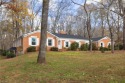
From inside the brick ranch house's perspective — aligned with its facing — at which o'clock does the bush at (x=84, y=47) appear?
The bush is roughly at 10 o'clock from the brick ranch house.

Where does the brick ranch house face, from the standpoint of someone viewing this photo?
facing the viewer and to the right of the viewer

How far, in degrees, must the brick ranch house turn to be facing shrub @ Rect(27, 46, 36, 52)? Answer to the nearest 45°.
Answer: approximately 90° to its right
